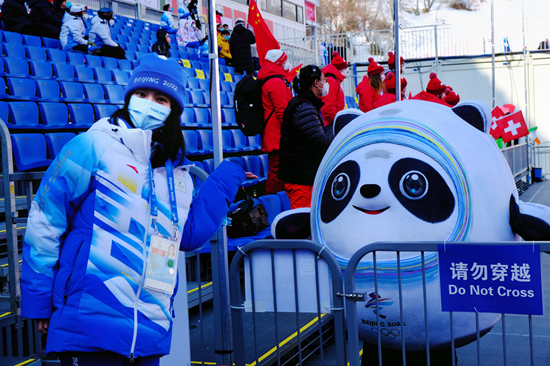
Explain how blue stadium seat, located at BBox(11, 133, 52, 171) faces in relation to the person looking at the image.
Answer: facing the viewer and to the right of the viewer

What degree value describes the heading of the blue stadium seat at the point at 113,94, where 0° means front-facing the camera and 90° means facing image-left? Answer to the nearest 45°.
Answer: approximately 315°

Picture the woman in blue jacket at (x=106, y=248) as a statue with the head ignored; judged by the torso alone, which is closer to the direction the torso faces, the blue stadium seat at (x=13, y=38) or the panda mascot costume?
the panda mascot costume

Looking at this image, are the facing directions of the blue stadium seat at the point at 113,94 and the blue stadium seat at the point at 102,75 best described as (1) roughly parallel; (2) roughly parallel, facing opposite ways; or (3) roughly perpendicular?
roughly parallel

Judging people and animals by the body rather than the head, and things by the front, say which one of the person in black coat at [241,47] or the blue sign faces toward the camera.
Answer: the blue sign

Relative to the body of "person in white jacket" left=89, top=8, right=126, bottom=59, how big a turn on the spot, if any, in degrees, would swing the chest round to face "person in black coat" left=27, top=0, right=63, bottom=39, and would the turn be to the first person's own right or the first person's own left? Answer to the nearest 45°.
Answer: approximately 135° to the first person's own right

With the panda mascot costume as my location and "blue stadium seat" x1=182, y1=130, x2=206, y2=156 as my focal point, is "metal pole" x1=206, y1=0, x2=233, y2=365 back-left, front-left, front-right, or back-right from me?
front-left

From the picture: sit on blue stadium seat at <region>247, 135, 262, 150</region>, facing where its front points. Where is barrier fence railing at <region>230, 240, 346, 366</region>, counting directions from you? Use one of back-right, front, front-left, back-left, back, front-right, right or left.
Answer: front-right

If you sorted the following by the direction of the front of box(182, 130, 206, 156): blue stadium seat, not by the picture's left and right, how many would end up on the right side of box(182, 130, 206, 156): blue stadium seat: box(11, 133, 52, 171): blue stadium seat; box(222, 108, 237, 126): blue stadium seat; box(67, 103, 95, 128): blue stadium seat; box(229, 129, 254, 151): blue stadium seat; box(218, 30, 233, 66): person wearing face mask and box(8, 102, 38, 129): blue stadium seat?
3

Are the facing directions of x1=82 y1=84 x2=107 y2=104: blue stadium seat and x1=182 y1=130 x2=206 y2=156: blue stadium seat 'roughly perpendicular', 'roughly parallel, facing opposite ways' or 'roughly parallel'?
roughly parallel

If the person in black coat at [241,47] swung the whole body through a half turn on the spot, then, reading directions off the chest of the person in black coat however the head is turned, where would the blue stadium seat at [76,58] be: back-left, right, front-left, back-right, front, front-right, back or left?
front-right

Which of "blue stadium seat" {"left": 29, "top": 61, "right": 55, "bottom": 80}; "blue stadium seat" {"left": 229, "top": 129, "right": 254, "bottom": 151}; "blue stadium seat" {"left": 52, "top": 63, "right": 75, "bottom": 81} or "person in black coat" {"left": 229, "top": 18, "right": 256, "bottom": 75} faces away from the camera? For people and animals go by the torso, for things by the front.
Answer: the person in black coat

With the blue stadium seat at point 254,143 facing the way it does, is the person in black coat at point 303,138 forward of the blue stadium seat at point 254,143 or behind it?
forward

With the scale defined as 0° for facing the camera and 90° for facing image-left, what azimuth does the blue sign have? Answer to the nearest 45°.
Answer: approximately 0°
